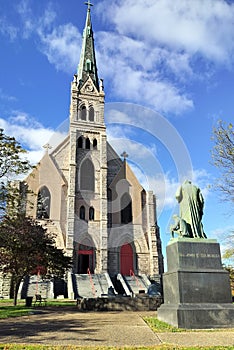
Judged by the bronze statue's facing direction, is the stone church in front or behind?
in front

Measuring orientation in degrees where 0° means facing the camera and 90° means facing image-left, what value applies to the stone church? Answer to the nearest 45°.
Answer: approximately 0°

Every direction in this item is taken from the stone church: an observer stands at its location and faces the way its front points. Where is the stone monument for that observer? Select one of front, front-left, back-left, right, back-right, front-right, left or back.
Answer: front

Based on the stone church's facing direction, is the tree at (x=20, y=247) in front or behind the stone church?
in front
